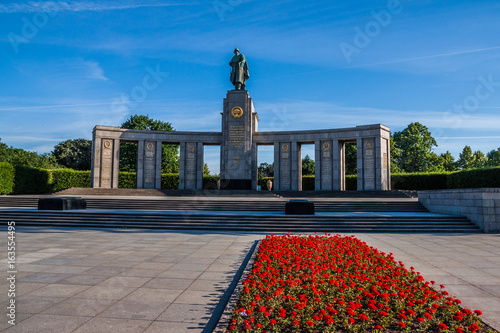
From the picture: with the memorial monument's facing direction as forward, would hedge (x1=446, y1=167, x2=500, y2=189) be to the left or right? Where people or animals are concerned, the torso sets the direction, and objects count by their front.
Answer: on its left

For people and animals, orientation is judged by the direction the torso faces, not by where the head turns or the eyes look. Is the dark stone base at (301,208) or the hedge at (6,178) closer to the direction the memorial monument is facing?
the dark stone base

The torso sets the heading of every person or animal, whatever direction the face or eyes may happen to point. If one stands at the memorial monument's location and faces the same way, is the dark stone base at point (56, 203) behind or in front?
in front

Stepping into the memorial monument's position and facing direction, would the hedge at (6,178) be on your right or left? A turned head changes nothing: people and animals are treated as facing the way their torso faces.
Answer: on your right

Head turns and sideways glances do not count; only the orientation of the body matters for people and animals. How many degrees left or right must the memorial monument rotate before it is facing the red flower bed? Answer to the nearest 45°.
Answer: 0° — it already faces it

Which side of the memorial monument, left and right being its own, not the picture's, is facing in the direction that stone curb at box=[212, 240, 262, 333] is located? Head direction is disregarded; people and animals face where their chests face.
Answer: front

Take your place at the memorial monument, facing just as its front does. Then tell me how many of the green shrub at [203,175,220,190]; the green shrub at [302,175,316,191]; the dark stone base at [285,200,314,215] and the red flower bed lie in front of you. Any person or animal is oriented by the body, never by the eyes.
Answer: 2

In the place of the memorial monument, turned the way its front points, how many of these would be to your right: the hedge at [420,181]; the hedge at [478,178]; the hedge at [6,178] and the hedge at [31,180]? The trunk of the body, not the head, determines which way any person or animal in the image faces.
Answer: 2

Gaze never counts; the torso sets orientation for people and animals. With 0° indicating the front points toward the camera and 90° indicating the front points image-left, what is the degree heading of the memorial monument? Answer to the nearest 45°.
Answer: approximately 0°

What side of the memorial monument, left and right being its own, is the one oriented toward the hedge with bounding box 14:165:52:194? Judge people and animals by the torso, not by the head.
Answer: right

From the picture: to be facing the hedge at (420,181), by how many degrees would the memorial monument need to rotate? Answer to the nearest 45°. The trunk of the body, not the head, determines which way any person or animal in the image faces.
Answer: approximately 90° to its left
